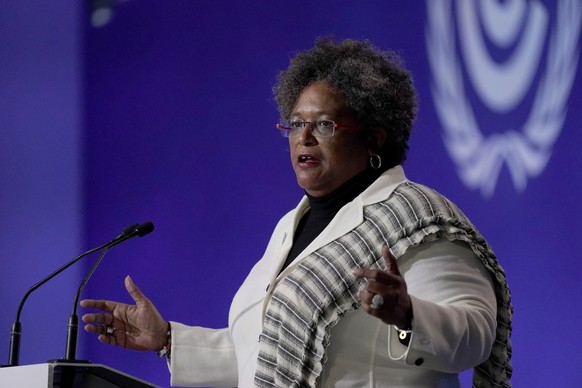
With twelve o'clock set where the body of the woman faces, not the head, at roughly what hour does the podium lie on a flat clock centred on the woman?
The podium is roughly at 2 o'clock from the woman.

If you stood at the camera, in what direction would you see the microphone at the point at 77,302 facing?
facing to the right of the viewer

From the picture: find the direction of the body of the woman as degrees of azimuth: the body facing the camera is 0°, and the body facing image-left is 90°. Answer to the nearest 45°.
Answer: approximately 45°

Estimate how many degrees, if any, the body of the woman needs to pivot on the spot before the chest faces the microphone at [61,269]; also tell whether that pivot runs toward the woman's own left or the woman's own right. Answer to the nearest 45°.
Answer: approximately 90° to the woman's own right

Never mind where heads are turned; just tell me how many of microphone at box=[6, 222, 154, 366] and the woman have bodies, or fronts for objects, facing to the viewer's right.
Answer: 1

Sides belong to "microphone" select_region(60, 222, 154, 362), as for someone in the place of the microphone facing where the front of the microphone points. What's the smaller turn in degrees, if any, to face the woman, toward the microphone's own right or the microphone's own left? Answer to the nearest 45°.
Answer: approximately 45° to the microphone's own right

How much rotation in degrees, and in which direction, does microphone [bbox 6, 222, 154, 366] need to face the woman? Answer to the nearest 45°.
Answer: approximately 45° to its right

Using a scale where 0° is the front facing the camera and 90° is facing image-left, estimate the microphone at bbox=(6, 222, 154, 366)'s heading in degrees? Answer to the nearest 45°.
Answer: approximately 270°

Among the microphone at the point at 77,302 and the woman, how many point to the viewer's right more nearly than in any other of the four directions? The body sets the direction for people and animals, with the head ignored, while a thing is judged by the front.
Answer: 1
